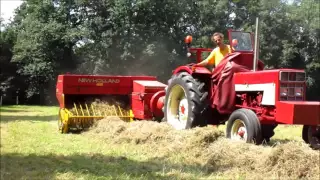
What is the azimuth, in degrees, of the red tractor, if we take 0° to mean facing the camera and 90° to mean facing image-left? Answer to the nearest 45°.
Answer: approximately 315°

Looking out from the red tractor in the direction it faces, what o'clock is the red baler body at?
The red baler body is roughly at 6 o'clock from the red tractor.
